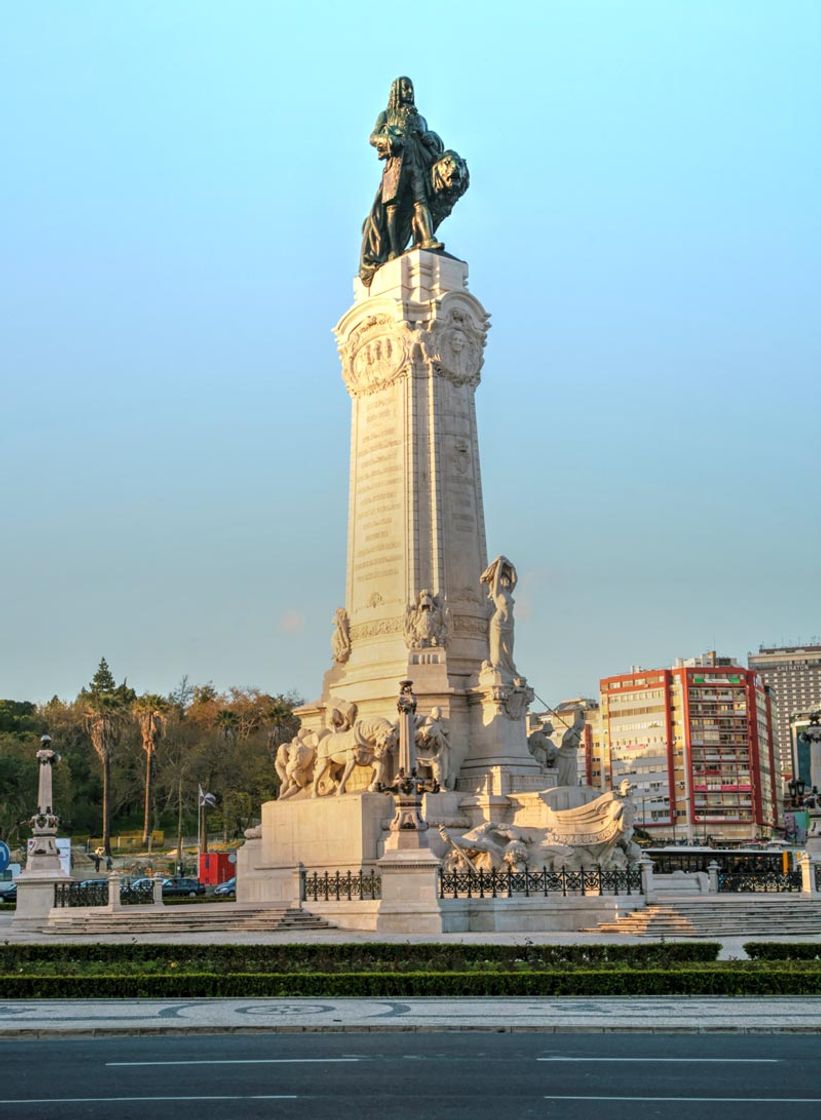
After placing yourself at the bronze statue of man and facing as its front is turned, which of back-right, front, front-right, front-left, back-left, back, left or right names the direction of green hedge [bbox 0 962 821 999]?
front-right

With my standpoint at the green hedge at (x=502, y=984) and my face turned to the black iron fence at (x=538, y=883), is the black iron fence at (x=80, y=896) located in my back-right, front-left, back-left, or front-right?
front-left

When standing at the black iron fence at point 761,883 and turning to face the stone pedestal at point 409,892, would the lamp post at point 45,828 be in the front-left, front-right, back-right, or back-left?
front-right

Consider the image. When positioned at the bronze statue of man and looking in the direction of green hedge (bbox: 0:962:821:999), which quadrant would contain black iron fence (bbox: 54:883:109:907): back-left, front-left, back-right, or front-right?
front-right

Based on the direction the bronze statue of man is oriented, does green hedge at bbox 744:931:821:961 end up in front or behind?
in front
